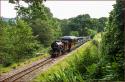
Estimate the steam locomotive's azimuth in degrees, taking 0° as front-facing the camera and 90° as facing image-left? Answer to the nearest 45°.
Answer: approximately 45°

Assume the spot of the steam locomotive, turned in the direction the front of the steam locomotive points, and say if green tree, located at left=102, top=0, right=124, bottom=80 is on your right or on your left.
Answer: on your left
